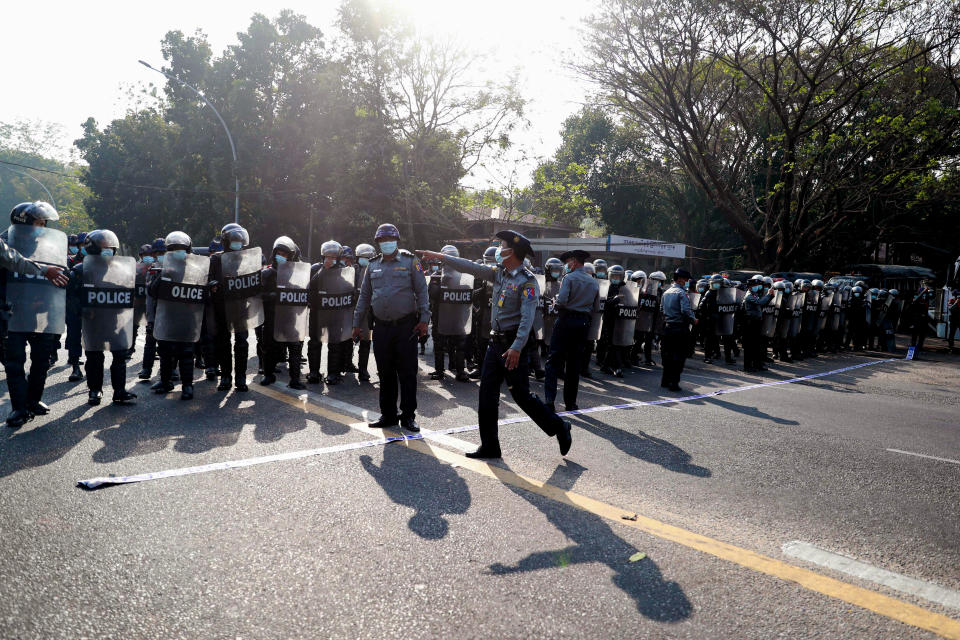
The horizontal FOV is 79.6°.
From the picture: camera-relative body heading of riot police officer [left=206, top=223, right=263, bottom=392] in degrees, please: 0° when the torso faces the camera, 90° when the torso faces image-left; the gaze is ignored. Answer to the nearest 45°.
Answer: approximately 0°

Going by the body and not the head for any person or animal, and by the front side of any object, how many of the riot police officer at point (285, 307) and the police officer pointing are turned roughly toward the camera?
1

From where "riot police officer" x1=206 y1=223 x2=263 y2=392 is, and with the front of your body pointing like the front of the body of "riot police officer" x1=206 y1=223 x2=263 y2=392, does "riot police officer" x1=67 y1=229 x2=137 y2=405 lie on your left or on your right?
on your right

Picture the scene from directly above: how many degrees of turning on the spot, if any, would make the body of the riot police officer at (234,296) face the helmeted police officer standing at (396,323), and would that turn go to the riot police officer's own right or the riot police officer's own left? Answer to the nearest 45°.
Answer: approximately 45° to the riot police officer's own left

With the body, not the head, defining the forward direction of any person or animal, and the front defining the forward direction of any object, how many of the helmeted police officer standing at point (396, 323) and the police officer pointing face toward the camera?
1

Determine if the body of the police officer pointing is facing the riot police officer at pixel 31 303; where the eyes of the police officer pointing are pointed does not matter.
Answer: yes

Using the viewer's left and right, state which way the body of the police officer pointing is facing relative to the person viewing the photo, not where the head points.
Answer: facing to the left of the viewer

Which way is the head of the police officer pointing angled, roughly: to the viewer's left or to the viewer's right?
to the viewer's left

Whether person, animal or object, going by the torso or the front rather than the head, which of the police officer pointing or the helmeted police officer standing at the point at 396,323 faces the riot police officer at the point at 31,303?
the police officer pointing
